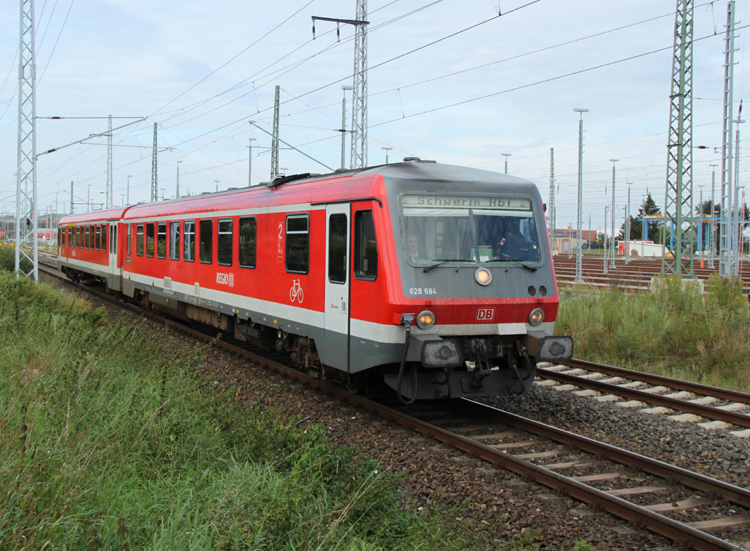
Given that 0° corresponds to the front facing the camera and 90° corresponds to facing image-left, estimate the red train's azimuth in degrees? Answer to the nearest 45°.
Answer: approximately 315°

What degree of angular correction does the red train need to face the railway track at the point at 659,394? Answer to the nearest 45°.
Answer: approximately 45° to its left
